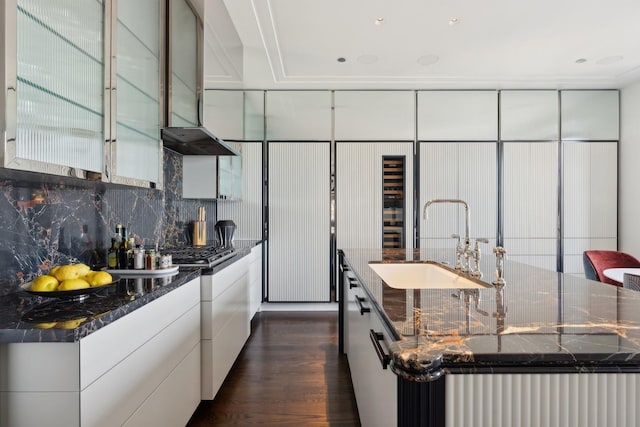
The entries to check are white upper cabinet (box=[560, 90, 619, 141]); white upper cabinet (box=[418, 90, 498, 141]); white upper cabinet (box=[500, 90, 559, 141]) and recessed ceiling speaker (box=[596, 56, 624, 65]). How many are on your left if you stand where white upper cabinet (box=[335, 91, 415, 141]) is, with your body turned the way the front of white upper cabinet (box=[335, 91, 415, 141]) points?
4

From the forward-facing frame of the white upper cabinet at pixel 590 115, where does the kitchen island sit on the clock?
The kitchen island is roughly at 12 o'clock from the white upper cabinet.

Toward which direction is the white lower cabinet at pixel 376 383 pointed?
to the viewer's left

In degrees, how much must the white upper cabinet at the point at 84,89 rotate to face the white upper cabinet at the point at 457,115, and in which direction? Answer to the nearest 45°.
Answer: approximately 45° to its left

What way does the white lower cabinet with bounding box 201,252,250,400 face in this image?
to the viewer's right

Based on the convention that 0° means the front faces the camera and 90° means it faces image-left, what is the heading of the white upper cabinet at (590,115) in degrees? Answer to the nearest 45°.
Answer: approximately 0°

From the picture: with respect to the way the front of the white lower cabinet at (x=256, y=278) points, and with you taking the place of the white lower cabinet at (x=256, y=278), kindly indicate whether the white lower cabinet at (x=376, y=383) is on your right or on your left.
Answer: on your right

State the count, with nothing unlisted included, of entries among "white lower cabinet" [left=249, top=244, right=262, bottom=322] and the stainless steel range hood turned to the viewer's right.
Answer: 2

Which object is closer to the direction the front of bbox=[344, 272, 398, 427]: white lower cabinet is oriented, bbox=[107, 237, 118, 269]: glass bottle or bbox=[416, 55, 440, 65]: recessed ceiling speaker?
the glass bottle

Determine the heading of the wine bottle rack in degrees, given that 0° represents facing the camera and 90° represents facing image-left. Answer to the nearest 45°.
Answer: approximately 0°

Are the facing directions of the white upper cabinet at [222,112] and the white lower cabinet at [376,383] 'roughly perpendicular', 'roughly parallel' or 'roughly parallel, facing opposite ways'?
roughly perpendicular

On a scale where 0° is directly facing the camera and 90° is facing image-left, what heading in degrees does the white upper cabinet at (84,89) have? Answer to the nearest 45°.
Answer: approximately 315°

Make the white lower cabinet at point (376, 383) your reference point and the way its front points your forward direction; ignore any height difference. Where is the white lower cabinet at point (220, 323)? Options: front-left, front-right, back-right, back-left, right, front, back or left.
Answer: front-right

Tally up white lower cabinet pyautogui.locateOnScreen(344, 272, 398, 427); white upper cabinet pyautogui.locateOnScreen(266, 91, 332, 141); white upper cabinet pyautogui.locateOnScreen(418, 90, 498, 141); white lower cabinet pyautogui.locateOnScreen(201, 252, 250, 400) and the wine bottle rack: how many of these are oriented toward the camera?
3

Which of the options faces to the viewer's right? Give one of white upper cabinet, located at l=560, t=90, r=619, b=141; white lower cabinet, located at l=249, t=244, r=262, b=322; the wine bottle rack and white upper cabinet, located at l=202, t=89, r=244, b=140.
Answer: the white lower cabinet
